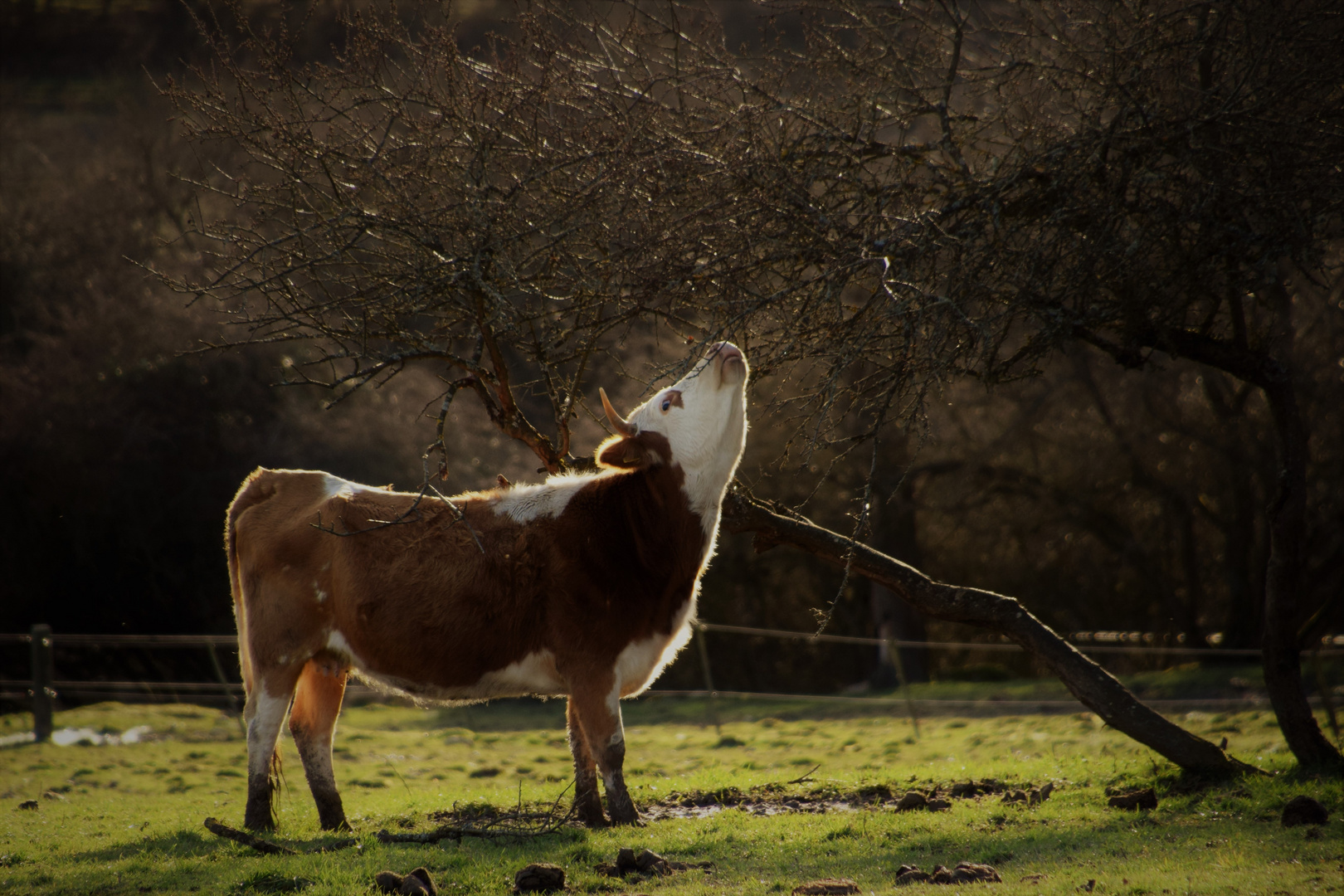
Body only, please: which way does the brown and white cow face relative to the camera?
to the viewer's right

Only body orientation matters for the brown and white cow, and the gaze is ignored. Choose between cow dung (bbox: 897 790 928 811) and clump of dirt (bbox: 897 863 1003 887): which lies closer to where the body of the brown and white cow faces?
the cow dung

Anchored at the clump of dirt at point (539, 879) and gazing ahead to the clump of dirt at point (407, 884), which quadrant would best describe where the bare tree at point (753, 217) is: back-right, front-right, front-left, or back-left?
back-right

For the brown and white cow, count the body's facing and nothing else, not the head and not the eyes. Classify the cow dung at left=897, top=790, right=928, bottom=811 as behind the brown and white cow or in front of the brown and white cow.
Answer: in front

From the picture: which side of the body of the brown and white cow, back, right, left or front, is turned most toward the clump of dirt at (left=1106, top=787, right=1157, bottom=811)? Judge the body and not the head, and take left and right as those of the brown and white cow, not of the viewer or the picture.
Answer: front

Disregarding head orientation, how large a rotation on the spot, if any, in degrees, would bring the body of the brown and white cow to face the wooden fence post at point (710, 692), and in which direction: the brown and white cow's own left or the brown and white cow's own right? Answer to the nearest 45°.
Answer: approximately 90° to the brown and white cow's own left

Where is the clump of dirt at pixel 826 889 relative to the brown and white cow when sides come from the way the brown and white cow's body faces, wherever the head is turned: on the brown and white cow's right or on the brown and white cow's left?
on the brown and white cow's right

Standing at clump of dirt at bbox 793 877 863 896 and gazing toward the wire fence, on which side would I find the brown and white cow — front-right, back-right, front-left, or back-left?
front-left

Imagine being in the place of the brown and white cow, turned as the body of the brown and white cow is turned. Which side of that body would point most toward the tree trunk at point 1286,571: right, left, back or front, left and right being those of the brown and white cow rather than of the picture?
front

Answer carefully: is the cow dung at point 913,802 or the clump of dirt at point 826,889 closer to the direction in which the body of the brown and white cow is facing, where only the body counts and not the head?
the cow dung

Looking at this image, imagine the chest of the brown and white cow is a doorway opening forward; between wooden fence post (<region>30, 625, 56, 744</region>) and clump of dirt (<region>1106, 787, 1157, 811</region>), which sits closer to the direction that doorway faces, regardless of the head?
the clump of dirt

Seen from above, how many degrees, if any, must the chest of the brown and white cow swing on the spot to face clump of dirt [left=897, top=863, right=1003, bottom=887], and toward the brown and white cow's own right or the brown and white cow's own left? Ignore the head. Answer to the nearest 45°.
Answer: approximately 45° to the brown and white cow's own right

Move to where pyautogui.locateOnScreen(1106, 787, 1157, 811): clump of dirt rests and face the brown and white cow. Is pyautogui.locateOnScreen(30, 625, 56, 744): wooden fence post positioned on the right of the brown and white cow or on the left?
right

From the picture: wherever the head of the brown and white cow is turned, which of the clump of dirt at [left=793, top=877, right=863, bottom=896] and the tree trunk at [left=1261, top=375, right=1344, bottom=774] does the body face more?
the tree trunk
